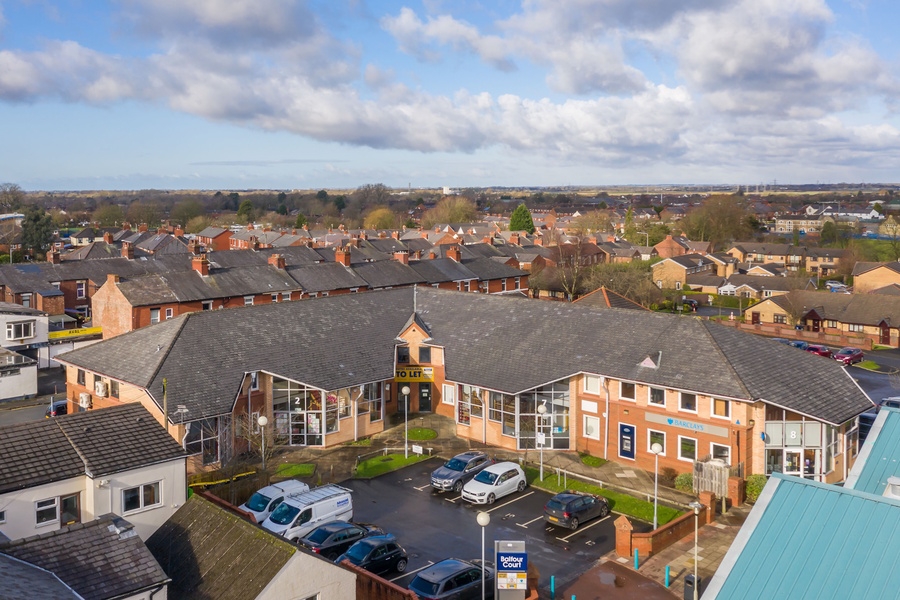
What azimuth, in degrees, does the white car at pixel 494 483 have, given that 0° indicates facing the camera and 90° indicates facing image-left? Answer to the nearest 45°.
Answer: approximately 45°

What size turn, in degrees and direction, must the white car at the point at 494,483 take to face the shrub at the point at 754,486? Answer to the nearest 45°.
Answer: approximately 135° to its left

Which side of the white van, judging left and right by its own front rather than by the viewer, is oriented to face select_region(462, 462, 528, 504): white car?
back

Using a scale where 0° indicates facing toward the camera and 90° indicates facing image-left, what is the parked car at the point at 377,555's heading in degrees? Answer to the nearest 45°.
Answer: approximately 45°
